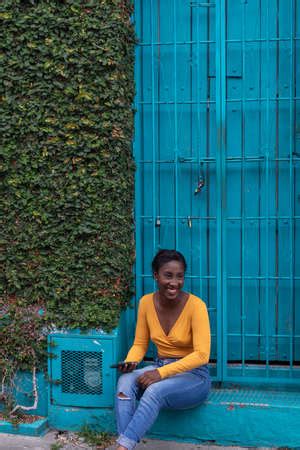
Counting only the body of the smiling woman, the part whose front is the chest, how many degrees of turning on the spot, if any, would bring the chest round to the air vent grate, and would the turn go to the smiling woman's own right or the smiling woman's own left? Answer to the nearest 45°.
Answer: approximately 90° to the smiling woman's own right

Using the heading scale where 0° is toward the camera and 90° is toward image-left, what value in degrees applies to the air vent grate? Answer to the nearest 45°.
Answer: approximately 0°
